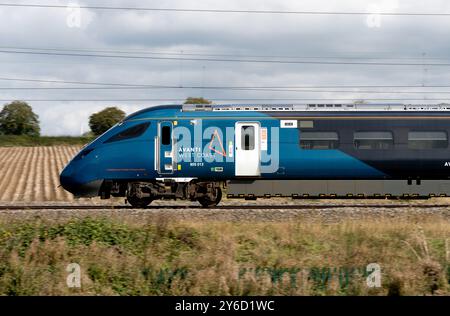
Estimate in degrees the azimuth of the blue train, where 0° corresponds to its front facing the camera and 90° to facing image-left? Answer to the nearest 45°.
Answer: approximately 90°
